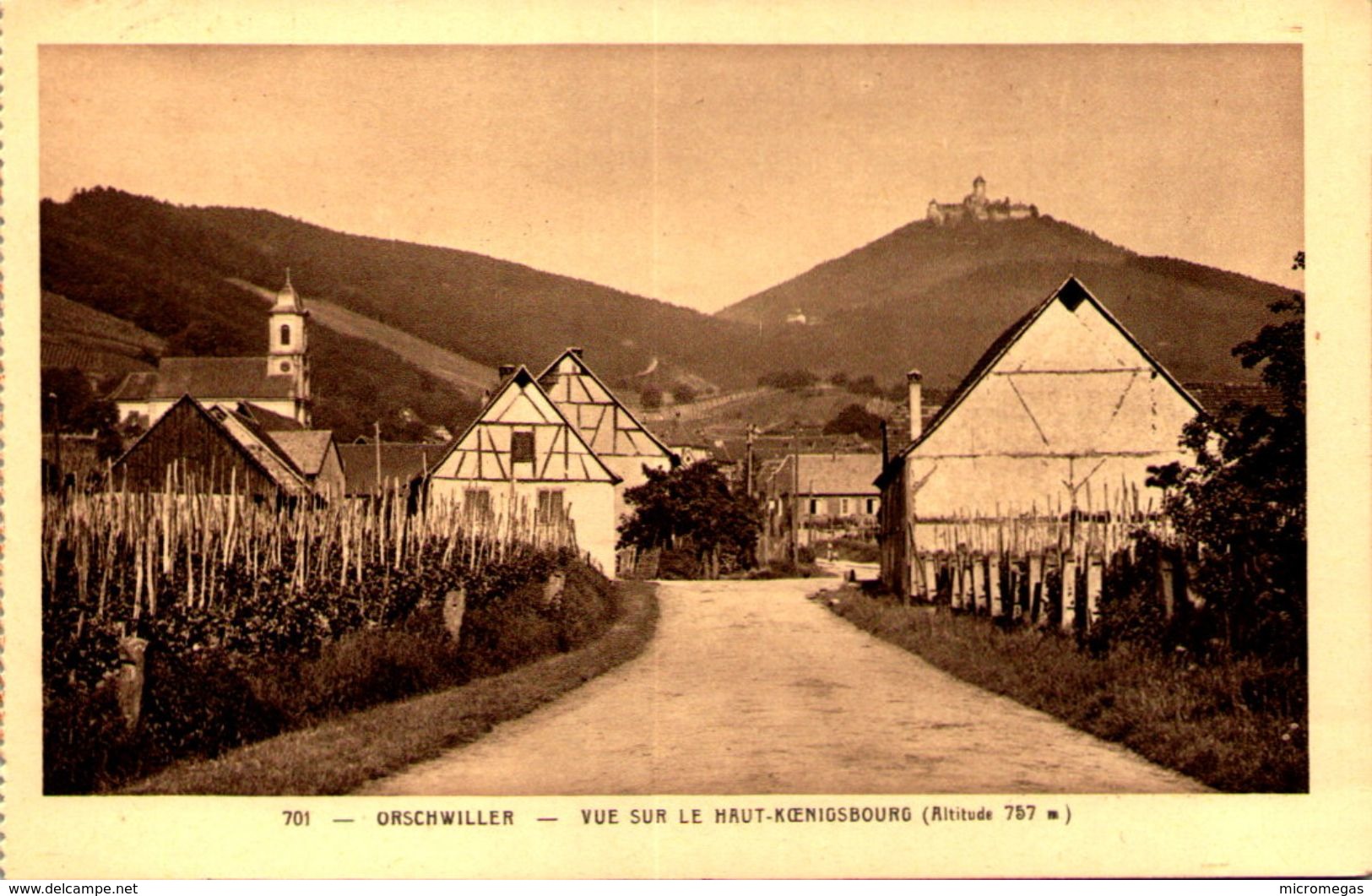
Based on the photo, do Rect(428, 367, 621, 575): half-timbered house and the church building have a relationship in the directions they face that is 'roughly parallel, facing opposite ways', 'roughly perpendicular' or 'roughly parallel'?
roughly perpendicular

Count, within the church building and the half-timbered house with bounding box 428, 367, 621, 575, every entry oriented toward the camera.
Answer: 1

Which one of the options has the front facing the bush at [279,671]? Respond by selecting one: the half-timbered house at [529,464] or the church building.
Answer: the half-timbered house

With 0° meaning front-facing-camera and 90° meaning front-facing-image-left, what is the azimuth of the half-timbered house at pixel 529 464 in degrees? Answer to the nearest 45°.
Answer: approximately 0°

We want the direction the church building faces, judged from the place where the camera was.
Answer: facing to the right of the viewer
